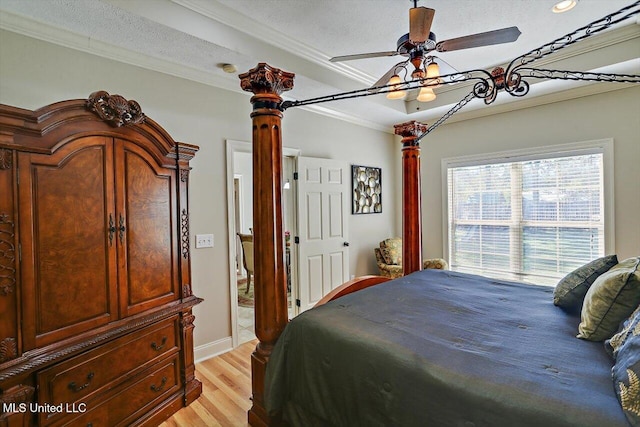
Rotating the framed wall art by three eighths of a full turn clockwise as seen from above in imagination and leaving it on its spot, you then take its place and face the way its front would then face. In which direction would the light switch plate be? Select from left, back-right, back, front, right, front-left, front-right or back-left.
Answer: front-left

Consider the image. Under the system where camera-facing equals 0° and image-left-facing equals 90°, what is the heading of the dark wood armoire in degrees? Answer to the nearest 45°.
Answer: approximately 315°

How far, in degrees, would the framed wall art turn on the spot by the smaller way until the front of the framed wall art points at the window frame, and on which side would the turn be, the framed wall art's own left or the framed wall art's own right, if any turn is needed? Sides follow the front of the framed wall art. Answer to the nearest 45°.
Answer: approximately 45° to the framed wall art's own left

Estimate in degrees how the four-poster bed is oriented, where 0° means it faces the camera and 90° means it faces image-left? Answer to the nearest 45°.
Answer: approximately 135°

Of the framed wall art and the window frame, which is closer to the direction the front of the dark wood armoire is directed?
the window frame

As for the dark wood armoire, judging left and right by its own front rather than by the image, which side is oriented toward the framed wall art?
left

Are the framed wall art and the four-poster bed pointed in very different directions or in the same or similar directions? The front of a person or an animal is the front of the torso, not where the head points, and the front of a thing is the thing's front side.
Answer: very different directions

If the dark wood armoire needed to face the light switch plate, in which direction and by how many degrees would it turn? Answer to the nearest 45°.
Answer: approximately 90° to its left

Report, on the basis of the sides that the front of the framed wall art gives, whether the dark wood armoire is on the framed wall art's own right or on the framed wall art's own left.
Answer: on the framed wall art's own right

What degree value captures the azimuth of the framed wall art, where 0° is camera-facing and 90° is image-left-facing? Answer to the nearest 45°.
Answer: approximately 315°
